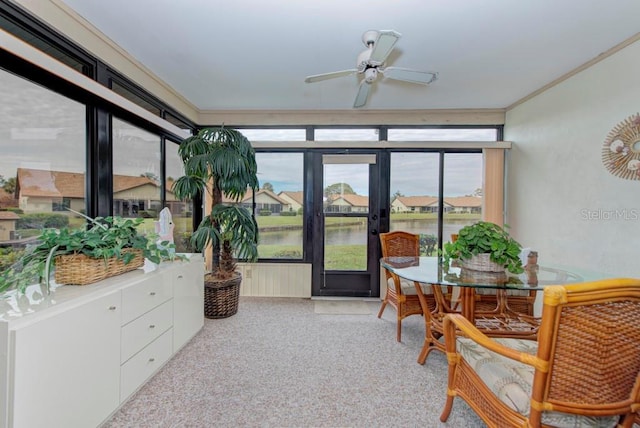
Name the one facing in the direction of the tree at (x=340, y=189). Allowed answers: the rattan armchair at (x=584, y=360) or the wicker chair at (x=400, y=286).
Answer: the rattan armchair

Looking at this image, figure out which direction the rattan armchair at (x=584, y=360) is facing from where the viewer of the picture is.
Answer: facing away from the viewer and to the left of the viewer

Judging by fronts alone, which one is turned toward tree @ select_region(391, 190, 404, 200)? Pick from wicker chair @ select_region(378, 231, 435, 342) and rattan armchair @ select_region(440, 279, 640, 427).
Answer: the rattan armchair

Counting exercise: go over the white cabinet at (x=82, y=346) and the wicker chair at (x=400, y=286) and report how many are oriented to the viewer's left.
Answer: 0

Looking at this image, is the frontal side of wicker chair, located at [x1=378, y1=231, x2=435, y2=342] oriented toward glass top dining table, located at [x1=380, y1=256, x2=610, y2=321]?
yes

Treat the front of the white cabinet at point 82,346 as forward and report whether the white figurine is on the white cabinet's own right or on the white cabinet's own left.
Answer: on the white cabinet's own left

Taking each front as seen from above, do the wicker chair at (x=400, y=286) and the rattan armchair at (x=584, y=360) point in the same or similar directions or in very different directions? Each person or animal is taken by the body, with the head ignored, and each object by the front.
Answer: very different directions

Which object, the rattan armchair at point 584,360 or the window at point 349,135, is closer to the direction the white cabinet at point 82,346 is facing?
the rattan armchair

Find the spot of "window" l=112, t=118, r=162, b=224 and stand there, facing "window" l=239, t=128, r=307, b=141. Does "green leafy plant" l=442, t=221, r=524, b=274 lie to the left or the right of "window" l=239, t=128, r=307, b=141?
right
